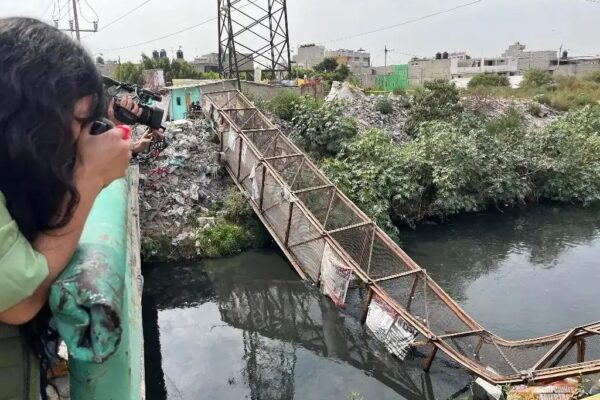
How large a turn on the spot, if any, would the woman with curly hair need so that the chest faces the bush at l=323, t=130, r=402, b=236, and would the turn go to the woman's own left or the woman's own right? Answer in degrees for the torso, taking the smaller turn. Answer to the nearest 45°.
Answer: approximately 45° to the woman's own left

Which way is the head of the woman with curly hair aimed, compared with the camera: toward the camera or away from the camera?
away from the camera

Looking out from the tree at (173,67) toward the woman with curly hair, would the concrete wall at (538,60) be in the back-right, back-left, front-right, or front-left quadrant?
back-left

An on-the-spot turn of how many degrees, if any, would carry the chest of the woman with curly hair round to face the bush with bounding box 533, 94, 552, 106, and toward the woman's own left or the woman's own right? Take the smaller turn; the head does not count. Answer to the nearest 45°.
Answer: approximately 45° to the woman's own left
